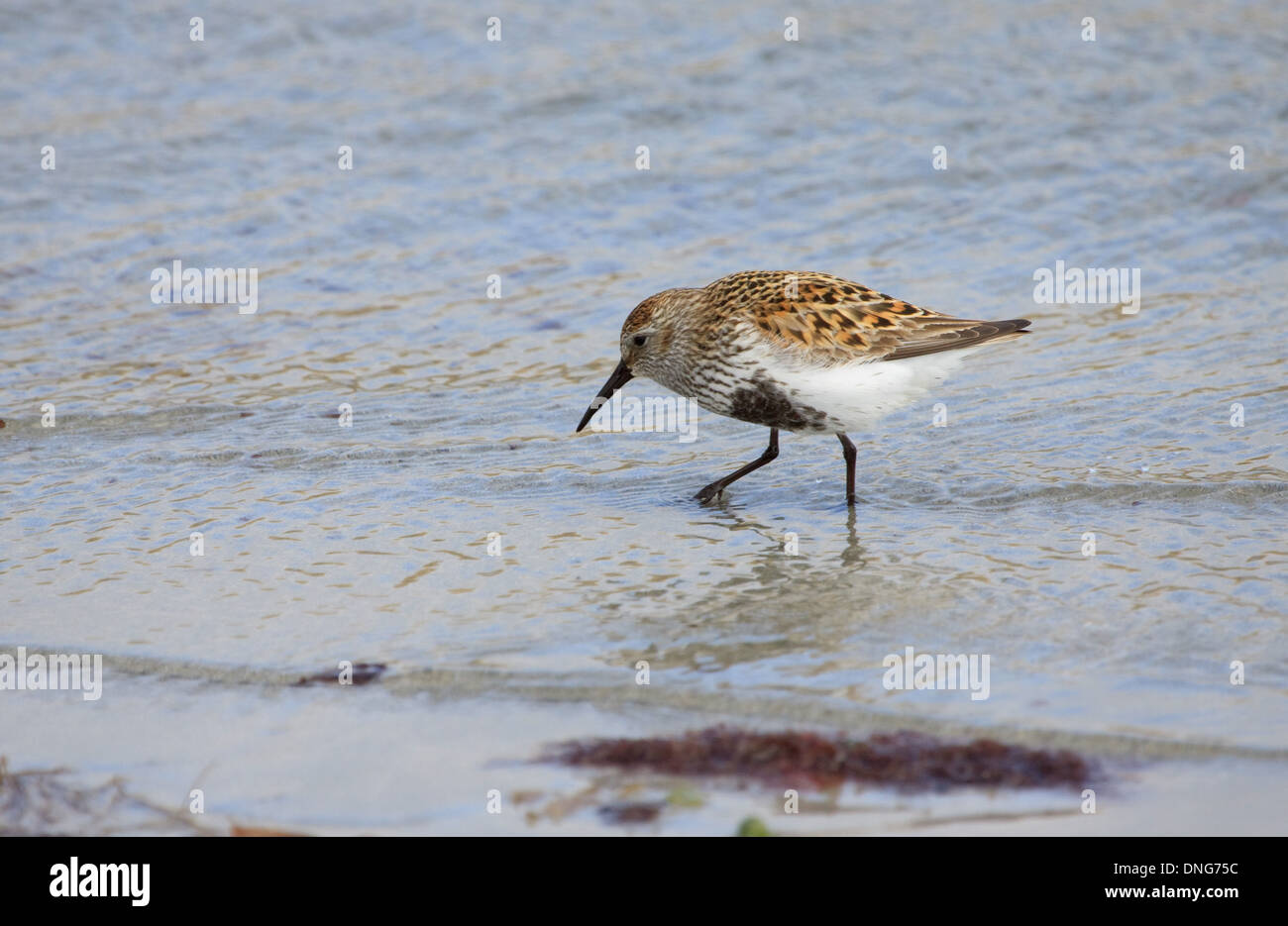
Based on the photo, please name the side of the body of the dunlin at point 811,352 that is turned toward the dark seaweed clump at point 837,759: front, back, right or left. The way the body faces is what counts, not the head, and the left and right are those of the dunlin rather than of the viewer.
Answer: left

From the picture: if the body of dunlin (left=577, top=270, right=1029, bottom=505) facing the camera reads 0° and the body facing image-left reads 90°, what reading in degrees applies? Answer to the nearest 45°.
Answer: approximately 90°
